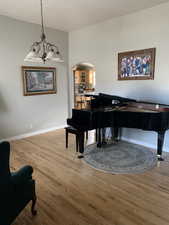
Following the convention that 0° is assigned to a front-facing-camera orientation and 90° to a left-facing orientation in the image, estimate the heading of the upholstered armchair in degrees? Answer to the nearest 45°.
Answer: approximately 225°

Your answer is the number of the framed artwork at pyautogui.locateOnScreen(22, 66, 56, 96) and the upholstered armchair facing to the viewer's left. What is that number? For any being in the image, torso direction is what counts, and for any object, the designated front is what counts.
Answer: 0

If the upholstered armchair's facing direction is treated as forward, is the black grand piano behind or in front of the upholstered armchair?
in front

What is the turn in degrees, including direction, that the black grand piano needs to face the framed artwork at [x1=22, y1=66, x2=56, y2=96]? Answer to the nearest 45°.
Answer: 0° — it already faces it

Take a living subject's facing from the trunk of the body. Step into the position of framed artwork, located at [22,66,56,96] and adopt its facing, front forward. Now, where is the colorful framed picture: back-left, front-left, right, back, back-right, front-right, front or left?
front

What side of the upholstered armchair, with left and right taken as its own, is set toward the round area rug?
front

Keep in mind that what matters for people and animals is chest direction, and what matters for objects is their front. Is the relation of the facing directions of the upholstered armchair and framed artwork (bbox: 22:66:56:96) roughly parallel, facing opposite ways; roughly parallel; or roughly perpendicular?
roughly perpendicular

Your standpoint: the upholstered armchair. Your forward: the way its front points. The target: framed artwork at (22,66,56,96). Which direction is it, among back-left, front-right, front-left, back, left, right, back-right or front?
front-left

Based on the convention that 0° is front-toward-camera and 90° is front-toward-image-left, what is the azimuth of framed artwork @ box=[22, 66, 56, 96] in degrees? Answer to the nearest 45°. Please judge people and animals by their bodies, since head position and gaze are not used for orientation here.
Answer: approximately 315°

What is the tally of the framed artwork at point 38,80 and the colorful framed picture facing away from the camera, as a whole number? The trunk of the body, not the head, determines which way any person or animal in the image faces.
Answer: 0

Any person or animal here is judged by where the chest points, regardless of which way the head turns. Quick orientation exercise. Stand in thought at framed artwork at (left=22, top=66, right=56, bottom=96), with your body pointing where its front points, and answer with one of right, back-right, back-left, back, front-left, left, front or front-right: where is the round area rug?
front

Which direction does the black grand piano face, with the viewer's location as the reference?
facing away from the viewer and to the left of the viewer
